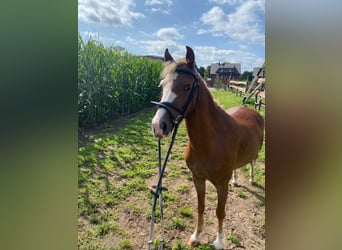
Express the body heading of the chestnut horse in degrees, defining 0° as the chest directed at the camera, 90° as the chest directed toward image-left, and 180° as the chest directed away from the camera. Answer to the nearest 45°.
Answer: approximately 45°
